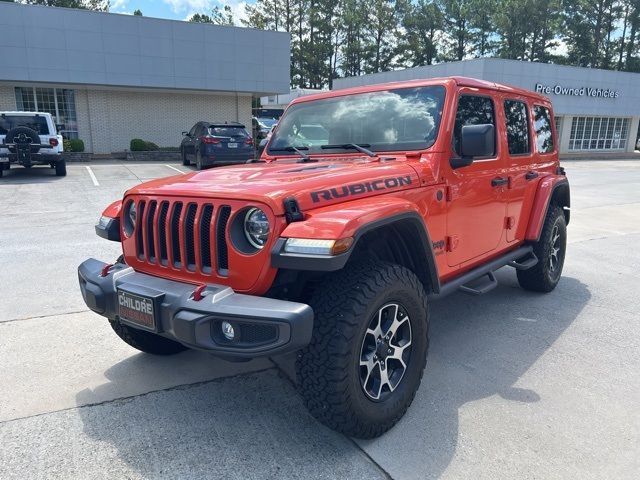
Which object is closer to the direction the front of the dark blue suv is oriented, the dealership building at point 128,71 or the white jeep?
the dealership building

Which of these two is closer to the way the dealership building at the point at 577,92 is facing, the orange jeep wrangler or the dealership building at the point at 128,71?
the orange jeep wrangler

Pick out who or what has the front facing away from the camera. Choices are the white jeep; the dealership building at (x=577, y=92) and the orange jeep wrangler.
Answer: the white jeep

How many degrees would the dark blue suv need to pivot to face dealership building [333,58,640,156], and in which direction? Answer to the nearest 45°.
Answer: approximately 90° to its right

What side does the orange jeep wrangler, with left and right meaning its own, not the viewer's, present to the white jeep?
right

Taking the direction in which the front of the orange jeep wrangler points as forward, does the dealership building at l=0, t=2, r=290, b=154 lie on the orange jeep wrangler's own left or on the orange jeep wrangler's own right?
on the orange jeep wrangler's own right

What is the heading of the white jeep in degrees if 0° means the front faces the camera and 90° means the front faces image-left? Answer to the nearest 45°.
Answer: approximately 180°

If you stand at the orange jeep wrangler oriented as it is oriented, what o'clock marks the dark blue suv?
The dark blue suv is roughly at 4 o'clock from the orange jeep wrangler.

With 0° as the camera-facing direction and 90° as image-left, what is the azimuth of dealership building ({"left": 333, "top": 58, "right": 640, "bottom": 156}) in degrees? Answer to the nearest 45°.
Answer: approximately 315°

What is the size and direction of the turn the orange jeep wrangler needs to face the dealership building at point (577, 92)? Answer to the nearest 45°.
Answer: approximately 180°
